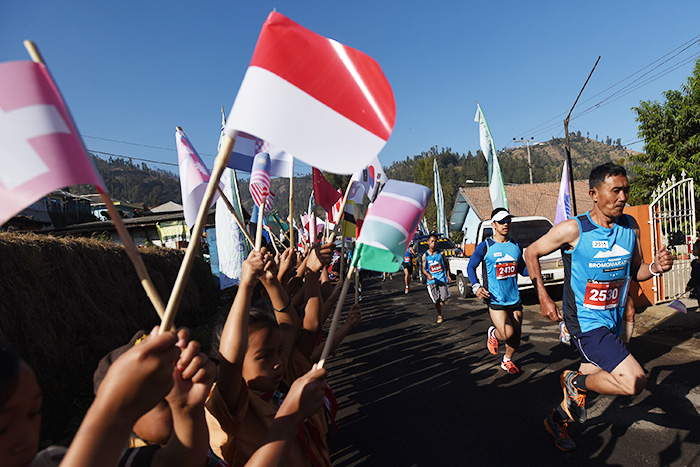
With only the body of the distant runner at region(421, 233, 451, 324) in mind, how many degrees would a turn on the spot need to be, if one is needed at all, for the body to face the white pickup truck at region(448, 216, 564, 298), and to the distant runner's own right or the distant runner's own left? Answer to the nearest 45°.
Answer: approximately 135° to the distant runner's own left

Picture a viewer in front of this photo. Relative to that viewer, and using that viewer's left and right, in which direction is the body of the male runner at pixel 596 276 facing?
facing the viewer and to the right of the viewer

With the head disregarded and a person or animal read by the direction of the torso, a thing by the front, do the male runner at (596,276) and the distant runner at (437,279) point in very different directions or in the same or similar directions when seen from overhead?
same or similar directions

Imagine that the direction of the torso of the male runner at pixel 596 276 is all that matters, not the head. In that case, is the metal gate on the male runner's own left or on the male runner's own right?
on the male runner's own left

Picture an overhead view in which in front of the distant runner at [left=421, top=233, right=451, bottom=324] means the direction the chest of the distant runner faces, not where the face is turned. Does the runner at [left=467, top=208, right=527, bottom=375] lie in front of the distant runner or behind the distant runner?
in front

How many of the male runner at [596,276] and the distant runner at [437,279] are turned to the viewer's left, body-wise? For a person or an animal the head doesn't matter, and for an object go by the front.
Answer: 0

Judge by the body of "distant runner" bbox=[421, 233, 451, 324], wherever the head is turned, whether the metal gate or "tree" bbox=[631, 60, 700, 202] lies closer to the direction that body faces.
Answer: the metal gate

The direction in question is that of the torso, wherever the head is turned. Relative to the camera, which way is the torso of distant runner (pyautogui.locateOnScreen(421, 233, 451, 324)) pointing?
toward the camera

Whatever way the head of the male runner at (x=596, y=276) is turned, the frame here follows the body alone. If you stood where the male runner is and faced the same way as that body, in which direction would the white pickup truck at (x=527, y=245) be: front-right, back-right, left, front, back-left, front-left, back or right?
back-left

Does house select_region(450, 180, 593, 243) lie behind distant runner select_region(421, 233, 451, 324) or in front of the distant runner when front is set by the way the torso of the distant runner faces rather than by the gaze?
behind

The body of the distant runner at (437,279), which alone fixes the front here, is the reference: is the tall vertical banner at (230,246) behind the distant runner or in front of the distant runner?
in front

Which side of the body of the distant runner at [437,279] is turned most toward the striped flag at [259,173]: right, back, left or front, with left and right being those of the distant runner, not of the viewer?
front

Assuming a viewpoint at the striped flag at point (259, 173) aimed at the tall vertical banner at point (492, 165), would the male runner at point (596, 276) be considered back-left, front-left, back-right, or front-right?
front-right

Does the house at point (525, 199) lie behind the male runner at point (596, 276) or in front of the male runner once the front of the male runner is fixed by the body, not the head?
behind
